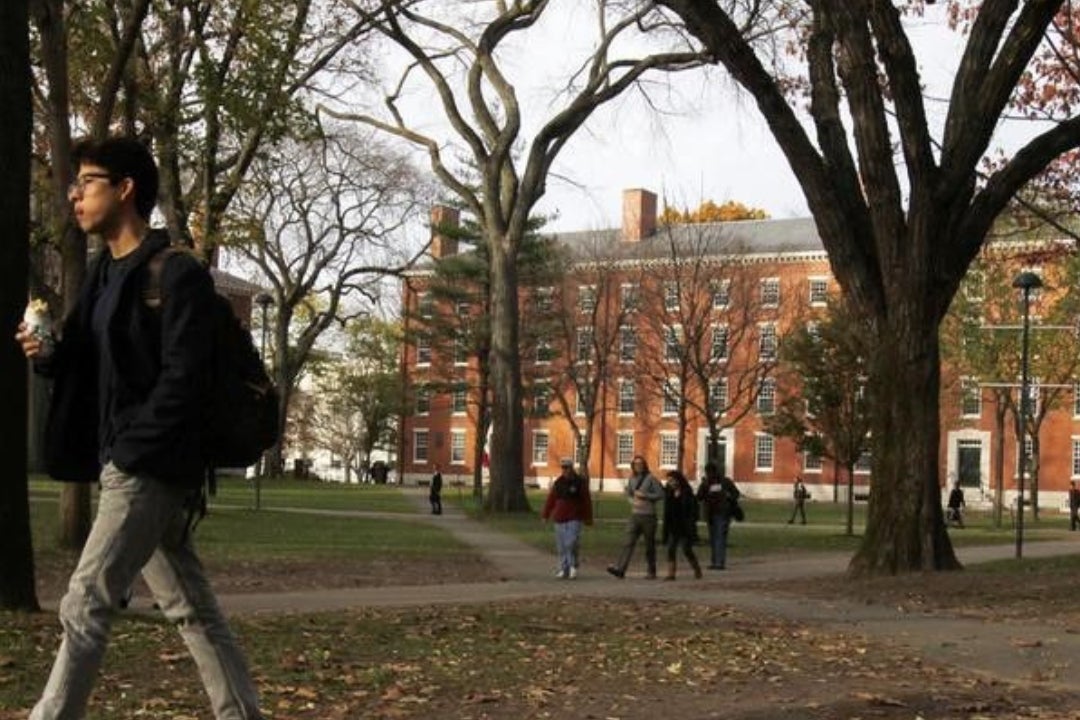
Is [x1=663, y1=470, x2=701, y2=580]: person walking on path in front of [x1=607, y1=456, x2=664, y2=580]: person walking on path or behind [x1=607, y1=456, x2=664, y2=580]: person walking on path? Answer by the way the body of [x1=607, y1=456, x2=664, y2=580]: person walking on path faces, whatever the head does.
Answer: behind

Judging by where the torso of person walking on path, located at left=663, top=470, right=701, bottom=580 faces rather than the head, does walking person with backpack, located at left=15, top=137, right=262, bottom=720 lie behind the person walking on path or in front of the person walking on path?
in front

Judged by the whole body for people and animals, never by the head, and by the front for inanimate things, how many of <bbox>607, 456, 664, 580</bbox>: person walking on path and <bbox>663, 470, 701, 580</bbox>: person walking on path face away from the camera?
0

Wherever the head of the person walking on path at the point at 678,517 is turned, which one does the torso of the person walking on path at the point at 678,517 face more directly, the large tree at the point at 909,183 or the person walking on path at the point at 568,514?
the person walking on path

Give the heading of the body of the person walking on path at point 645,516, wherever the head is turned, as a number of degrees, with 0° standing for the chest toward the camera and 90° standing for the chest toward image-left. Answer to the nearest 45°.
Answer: approximately 45°

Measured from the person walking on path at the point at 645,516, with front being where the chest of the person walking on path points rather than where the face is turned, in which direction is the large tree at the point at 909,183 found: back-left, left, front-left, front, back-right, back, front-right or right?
left

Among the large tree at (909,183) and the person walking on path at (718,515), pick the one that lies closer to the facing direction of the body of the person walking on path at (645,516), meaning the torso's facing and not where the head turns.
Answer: the large tree
